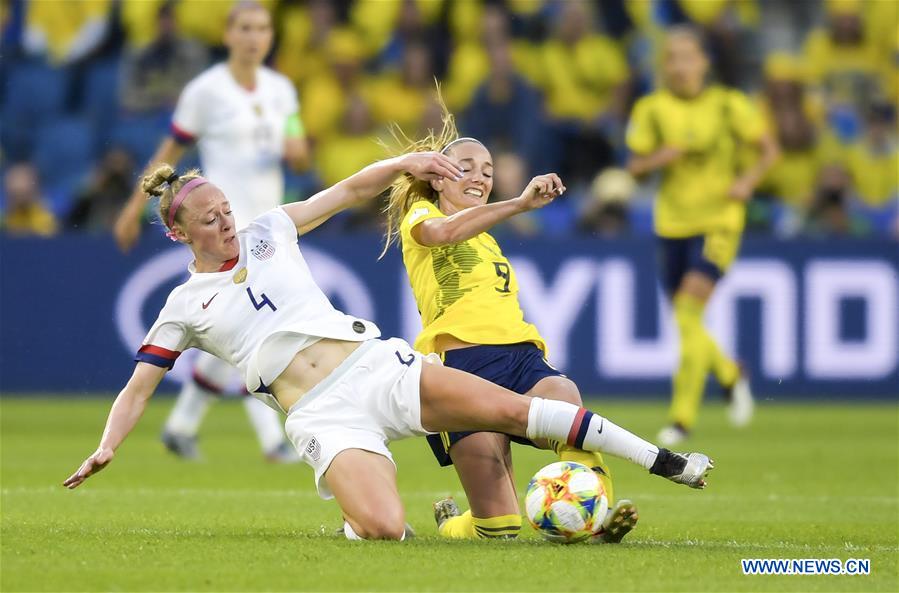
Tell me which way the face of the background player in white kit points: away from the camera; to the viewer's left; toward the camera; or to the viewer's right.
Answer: toward the camera

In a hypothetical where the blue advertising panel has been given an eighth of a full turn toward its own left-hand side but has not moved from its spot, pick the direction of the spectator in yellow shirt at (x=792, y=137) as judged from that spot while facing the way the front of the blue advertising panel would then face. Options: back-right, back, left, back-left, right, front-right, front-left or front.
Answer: left

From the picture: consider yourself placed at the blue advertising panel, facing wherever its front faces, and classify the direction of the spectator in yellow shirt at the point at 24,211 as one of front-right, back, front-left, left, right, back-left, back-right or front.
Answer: right

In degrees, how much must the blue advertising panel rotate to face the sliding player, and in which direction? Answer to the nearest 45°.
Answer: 0° — it already faces them

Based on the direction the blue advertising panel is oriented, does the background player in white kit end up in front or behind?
in front

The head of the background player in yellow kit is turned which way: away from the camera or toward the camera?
toward the camera

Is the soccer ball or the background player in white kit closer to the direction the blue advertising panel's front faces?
the soccer ball

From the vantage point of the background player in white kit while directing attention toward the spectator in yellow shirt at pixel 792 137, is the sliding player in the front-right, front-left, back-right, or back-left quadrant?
back-right

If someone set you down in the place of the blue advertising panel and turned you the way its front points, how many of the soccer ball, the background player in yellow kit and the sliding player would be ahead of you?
3

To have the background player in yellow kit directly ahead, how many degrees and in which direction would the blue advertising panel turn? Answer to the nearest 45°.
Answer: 0° — it already faces them

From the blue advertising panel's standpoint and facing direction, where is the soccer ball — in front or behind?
in front

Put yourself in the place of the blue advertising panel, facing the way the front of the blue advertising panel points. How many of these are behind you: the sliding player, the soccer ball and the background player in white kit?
0

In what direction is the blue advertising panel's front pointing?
toward the camera
